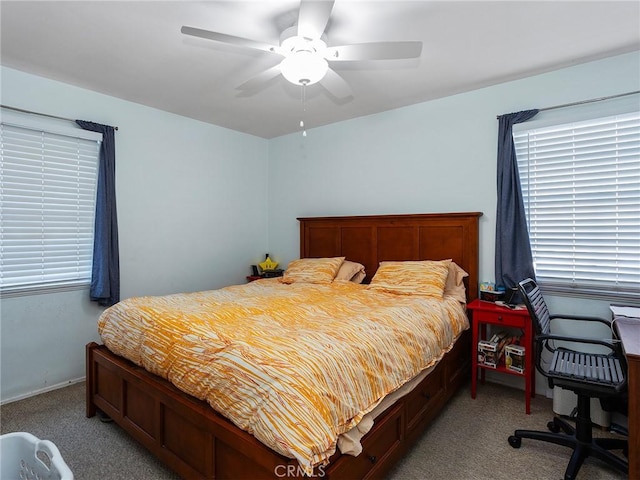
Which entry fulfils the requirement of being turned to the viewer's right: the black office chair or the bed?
the black office chair

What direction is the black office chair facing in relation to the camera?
to the viewer's right

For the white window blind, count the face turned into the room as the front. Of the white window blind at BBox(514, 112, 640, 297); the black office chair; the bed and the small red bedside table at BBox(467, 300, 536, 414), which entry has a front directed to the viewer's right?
the black office chair

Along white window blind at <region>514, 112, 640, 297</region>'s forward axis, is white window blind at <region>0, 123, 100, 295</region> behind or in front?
in front

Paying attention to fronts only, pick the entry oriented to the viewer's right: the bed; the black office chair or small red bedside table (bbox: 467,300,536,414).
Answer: the black office chair

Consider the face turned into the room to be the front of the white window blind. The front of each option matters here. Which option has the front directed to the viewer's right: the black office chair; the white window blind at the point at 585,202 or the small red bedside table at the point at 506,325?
the black office chair

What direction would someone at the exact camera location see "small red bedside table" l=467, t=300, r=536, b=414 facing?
facing the viewer and to the left of the viewer

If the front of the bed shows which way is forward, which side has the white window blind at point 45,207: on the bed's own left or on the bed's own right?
on the bed's own right

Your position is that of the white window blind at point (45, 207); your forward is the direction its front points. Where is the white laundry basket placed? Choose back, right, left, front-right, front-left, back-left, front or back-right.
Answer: front-right

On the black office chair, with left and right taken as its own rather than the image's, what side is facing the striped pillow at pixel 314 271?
back

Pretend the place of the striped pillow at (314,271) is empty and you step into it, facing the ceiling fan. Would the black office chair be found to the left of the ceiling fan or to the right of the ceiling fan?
left

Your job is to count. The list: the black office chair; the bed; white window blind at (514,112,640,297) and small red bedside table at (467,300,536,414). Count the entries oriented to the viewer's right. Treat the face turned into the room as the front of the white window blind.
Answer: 1

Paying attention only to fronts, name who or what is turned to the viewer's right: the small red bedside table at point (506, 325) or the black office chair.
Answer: the black office chair

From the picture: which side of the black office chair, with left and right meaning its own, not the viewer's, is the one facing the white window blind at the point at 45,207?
back

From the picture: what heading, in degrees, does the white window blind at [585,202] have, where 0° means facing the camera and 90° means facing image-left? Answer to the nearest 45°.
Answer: approximately 45°

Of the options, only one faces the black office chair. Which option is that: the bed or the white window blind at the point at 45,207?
the white window blind
